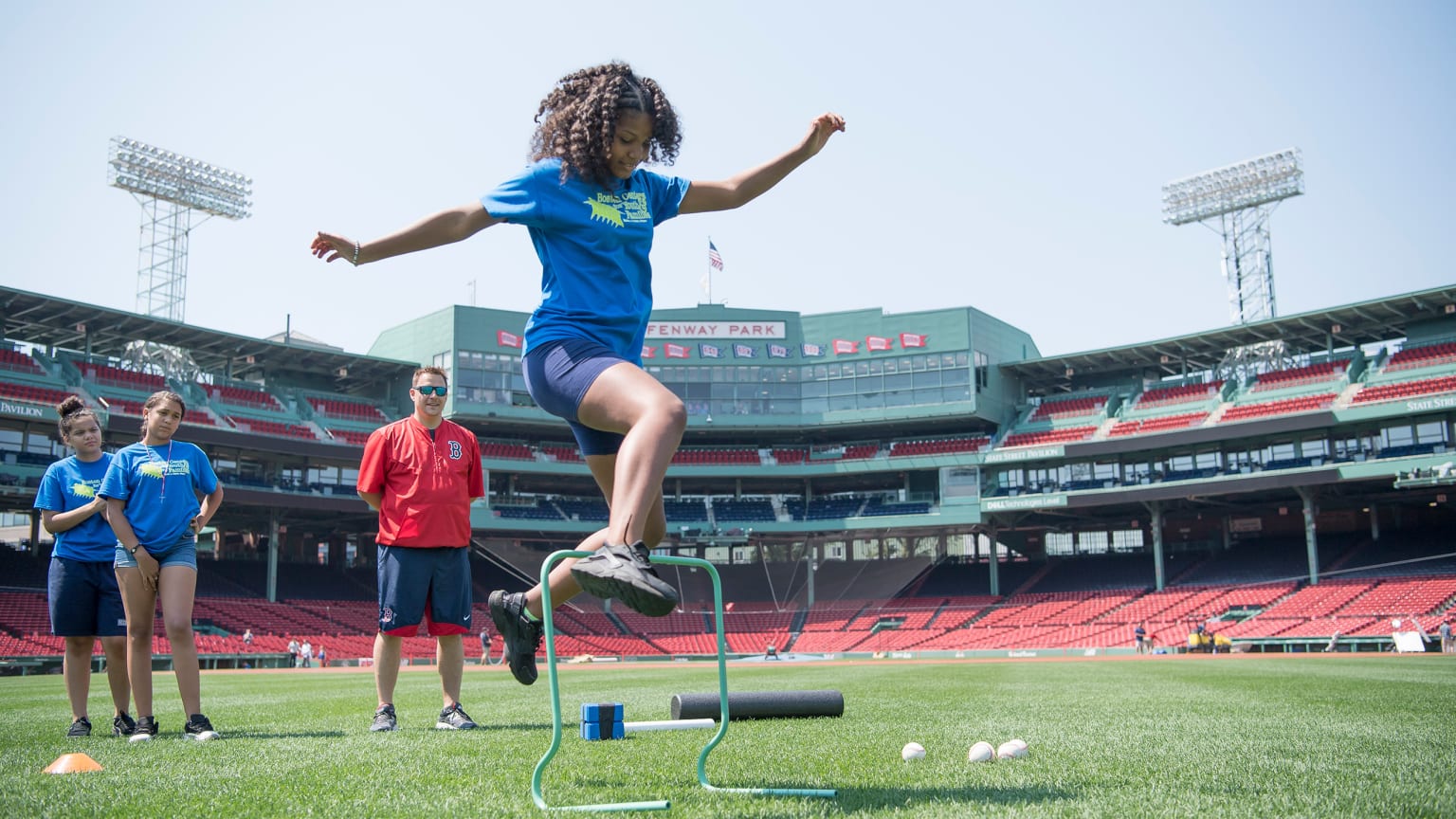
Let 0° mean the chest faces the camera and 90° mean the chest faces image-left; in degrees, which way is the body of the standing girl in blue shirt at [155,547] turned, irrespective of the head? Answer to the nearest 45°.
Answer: approximately 0°

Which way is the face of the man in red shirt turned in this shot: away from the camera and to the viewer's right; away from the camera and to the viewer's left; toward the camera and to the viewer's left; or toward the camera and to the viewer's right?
toward the camera and to the viewer's right

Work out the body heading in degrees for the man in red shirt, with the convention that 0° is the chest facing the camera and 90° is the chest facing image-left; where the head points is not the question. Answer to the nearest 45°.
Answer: approximately 0°

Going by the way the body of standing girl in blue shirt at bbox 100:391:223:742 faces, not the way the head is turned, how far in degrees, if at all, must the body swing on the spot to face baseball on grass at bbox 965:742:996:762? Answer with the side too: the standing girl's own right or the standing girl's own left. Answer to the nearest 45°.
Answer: approximately 45° to the standing girl's own left

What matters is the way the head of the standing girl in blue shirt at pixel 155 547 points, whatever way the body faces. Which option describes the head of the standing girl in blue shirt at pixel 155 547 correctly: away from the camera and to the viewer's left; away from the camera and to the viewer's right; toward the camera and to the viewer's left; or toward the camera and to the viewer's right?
toward the camera and to the viewer's right

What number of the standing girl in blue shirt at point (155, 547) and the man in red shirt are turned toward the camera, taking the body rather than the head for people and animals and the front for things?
2

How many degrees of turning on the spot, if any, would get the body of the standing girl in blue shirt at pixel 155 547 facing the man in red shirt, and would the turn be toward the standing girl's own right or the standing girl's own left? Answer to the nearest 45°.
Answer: approximately 90° to the standing girl's own left

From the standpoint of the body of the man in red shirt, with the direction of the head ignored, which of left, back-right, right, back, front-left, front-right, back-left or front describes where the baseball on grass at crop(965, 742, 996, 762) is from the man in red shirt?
front-left

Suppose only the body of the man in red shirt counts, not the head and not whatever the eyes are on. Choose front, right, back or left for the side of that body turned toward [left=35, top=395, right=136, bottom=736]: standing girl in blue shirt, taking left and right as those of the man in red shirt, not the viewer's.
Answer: right

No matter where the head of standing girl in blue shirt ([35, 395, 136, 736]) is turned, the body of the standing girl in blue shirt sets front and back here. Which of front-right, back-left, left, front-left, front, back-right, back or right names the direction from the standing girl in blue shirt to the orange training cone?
front-right
